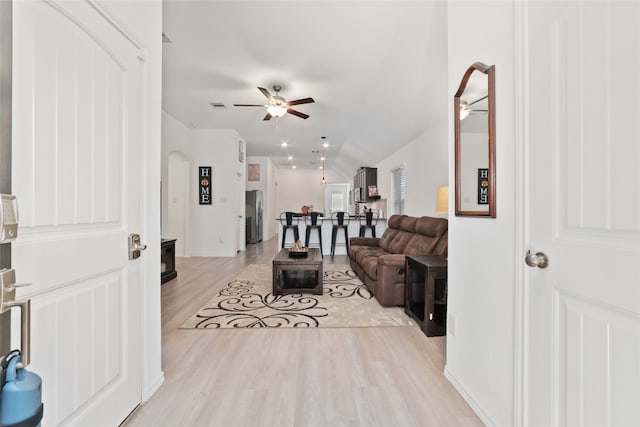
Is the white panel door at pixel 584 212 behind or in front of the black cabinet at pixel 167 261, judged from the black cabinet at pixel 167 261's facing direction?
in front

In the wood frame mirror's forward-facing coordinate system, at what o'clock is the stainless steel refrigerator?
The stainless steel refrigerator is roughly at 3 o'clock from the wood frame mirror.

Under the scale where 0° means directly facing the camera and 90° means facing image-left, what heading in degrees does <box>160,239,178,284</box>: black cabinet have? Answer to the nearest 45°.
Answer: approximately 315°

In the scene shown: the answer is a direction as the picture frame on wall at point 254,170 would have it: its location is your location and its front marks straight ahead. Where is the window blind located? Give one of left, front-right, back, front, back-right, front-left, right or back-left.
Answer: front-left

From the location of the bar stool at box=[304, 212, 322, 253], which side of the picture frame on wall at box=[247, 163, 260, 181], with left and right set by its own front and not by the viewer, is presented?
front

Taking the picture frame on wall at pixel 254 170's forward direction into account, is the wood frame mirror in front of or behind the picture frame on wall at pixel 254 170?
in front

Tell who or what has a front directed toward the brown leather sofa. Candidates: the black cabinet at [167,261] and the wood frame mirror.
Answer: the black cabinet

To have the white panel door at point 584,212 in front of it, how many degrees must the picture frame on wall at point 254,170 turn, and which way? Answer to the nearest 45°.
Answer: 0° — it already faces it

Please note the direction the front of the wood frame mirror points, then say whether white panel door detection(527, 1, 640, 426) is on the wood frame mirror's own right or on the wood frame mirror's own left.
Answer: on the wood frame mirror's own left

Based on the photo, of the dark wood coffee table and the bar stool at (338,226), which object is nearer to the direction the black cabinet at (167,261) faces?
the dark wood coffee table

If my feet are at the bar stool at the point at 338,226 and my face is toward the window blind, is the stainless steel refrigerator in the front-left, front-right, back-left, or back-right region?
back-left

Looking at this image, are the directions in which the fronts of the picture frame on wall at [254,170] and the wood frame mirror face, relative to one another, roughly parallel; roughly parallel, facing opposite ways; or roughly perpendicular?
roughly perpendicular

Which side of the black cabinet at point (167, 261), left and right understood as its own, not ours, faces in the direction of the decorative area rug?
front
